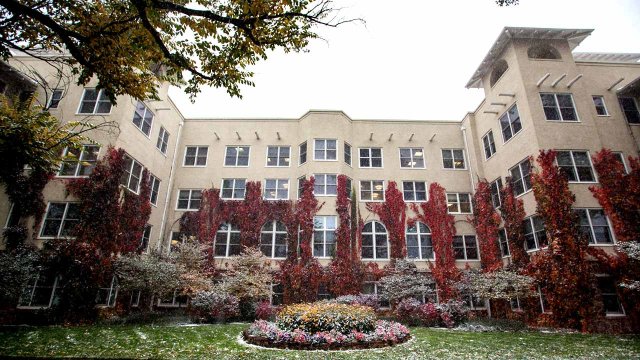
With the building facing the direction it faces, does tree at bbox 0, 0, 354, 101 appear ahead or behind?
ahead

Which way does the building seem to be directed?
toward the camera
